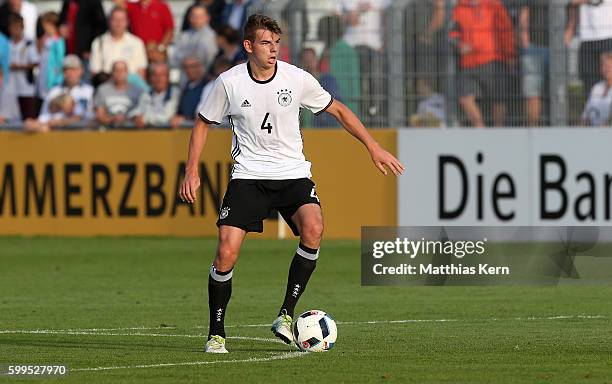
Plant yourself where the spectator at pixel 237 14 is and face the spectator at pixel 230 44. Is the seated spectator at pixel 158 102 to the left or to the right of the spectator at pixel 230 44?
right

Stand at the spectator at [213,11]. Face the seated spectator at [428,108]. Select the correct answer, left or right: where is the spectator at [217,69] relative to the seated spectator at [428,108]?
right

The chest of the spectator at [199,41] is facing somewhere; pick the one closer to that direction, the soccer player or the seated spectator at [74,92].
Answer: the soccer player

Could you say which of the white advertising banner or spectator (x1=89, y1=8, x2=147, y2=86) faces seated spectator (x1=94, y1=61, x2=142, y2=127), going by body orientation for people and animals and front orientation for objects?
the spectator

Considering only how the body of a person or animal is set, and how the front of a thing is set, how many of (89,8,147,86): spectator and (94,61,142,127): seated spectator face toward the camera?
2
